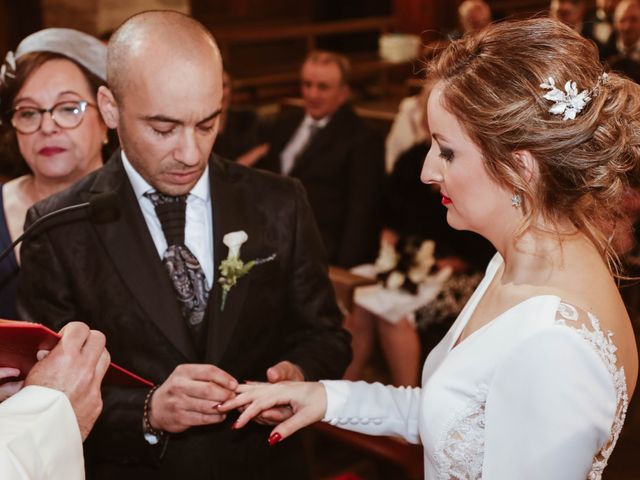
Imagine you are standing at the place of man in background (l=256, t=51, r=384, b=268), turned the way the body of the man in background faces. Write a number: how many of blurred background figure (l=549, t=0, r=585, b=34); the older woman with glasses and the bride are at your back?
1

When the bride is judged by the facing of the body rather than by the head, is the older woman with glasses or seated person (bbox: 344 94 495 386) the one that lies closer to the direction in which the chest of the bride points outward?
the older woman with glasses

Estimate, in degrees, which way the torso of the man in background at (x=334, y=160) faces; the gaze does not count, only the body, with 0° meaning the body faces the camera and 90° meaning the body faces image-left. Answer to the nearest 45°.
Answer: approximately 45°

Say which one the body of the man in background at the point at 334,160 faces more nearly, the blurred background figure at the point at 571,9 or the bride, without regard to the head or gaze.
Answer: the bride

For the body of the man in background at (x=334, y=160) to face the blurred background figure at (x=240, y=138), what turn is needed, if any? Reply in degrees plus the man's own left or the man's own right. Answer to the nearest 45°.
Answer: approximately 90° to the man's own right

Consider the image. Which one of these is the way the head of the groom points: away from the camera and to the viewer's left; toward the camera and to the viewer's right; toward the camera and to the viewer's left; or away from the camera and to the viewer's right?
toward the camera and to the viewer's right

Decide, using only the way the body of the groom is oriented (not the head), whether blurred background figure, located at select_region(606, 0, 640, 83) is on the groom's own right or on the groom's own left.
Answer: on the groom's own left

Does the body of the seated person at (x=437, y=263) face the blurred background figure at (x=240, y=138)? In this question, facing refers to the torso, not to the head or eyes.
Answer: no

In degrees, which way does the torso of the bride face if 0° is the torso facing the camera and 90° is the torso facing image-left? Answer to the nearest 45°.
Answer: approximately 90°

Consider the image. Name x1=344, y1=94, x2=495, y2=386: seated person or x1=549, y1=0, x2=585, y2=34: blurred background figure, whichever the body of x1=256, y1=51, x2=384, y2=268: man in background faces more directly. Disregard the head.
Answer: the seated person

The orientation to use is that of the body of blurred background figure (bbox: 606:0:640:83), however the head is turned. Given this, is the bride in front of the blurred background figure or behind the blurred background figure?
in front

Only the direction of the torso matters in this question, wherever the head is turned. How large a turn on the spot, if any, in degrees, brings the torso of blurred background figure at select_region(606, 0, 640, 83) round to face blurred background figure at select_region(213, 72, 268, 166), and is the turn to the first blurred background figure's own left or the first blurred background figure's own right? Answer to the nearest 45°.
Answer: approximately 45° to the first blurred background figure's own right

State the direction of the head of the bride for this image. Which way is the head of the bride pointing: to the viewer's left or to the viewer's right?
to the viewer's left

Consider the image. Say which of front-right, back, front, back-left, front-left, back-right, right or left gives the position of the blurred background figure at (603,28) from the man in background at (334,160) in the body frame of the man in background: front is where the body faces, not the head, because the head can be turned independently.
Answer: back

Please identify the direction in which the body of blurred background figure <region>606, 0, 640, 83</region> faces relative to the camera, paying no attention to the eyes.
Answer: toward the camera

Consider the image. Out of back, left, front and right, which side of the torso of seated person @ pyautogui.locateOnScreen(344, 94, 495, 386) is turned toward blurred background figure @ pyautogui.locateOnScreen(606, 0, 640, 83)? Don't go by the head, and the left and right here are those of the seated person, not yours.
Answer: back

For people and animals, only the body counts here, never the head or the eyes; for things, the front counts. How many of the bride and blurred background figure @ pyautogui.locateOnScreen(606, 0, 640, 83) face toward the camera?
1

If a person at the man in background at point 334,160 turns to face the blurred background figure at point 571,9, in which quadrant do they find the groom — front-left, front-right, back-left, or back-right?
back-right

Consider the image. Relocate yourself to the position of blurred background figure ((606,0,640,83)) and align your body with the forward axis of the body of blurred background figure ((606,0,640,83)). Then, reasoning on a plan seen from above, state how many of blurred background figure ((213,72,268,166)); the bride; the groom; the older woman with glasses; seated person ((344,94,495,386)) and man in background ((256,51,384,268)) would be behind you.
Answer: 0
